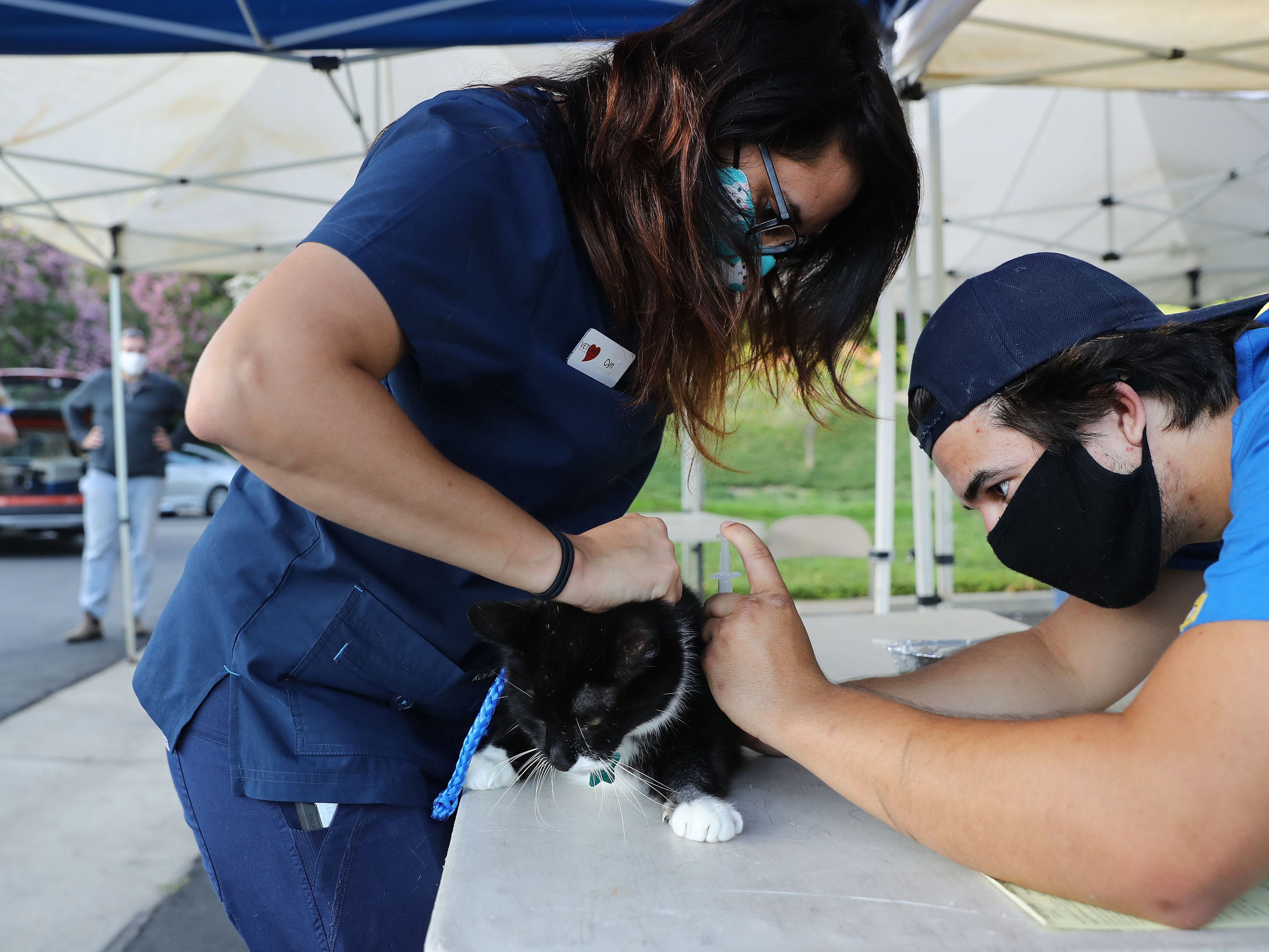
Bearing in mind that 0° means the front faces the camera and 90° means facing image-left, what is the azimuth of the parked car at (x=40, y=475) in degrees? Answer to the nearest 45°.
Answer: approximately 180°

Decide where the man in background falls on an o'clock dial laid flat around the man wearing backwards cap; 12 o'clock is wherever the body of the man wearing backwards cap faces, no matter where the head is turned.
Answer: The man in background is roughly at 1 o'clock from the man wearing backwards cap.

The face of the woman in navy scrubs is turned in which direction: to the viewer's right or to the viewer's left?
to the viewer's right

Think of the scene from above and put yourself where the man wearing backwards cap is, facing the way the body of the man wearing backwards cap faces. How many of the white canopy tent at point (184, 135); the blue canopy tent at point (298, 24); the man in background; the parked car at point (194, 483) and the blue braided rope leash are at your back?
0

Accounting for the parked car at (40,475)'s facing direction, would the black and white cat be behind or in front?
behind

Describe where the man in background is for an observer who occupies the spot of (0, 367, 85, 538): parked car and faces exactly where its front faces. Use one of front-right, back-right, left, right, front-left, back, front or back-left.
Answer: back

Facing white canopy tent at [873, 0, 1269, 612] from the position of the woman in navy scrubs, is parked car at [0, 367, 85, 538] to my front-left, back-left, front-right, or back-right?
front-left

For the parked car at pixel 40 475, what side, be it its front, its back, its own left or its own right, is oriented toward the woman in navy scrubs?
back

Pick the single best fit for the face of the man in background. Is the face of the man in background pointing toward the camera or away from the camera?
toward the camera

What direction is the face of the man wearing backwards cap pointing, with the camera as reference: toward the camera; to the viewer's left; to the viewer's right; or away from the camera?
to the viewer's left

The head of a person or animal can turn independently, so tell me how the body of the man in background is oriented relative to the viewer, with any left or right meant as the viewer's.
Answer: facing the viewer

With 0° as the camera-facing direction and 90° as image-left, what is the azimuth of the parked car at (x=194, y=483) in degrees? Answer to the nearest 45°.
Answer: approximately 270°

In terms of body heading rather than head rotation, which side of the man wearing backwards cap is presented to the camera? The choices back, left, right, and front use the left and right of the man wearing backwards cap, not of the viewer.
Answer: left

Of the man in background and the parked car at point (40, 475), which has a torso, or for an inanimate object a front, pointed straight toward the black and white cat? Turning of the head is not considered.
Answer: the man in background

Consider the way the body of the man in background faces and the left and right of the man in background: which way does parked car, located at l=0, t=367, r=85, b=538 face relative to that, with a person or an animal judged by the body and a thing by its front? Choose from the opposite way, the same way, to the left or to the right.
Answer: the opposite way

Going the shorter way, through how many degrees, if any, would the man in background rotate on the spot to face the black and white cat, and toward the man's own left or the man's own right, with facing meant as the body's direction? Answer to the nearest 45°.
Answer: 0° — they already face it

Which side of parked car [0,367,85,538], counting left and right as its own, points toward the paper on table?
back
